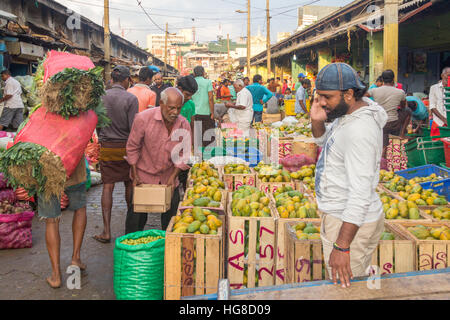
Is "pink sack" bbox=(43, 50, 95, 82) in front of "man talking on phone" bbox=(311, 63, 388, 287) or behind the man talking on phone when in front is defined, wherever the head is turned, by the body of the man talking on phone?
in front

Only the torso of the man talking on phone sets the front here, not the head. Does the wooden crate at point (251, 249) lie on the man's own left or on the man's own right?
on the man's own right

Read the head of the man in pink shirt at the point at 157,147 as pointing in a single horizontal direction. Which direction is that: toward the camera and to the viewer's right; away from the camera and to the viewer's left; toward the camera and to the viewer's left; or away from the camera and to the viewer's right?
toward the camera and to the viewer's right

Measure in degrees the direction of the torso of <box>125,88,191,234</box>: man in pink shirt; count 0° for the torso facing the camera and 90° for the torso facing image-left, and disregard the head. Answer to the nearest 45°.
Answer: approximately 315°

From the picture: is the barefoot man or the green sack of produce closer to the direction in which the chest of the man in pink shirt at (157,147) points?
the green sack of produce

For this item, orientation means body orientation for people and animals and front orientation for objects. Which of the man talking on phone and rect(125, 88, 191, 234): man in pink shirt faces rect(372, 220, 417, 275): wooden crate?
the man in pink shirt

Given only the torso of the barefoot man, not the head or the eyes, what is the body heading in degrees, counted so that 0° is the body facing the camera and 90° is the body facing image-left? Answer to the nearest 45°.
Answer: approximately 225°

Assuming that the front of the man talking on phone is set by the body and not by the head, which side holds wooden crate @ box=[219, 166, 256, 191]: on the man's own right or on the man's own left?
on the man's own right

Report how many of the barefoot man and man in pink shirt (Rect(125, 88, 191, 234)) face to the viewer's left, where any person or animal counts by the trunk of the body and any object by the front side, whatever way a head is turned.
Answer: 0

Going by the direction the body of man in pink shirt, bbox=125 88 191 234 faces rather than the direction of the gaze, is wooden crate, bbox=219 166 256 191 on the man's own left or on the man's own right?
on the man's own left

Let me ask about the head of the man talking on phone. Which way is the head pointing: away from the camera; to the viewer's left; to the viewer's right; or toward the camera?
to the viewer's left

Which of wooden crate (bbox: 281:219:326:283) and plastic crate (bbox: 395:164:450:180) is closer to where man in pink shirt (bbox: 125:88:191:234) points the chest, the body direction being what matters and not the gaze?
the wooden crate
